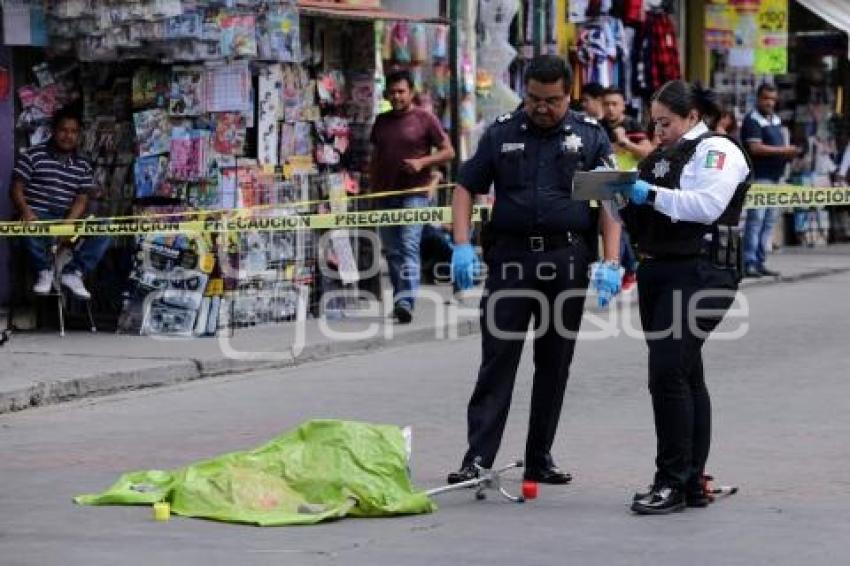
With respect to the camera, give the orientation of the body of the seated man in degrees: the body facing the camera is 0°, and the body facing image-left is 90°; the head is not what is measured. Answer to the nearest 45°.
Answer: approximately 0°

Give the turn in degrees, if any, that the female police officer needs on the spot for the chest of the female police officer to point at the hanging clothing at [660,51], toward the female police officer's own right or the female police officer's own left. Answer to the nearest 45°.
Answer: approximately 135° to the female police officer's own right

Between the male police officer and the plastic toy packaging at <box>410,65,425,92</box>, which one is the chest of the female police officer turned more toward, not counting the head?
the male police officer

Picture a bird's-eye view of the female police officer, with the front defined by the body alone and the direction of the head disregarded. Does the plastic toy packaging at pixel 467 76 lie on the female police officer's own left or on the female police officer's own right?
on the female police officer's own right

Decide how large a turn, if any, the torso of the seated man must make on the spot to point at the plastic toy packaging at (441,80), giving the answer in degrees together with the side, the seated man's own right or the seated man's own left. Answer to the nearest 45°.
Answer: approximately 135° to the seated man's own left

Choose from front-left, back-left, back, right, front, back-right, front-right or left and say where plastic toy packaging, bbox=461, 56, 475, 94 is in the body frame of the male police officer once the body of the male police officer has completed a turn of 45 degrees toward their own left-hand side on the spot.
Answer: back-left

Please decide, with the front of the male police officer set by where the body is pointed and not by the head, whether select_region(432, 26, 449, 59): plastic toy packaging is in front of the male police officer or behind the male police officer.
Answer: behind

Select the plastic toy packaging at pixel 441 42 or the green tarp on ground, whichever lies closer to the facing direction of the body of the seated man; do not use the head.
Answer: the green tarp on ground

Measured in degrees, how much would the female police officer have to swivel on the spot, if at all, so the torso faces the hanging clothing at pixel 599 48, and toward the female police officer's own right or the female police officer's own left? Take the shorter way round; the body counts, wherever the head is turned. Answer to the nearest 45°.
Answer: approximately 135° to the female police officer's own right

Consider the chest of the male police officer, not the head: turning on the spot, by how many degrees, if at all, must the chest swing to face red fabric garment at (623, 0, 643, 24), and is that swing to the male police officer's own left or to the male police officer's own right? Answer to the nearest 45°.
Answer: approximately 180°

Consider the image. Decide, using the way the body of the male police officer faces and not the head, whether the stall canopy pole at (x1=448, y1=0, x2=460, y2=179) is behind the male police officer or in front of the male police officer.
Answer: behind

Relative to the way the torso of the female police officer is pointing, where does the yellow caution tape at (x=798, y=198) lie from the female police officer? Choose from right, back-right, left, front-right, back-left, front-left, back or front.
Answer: back-right
